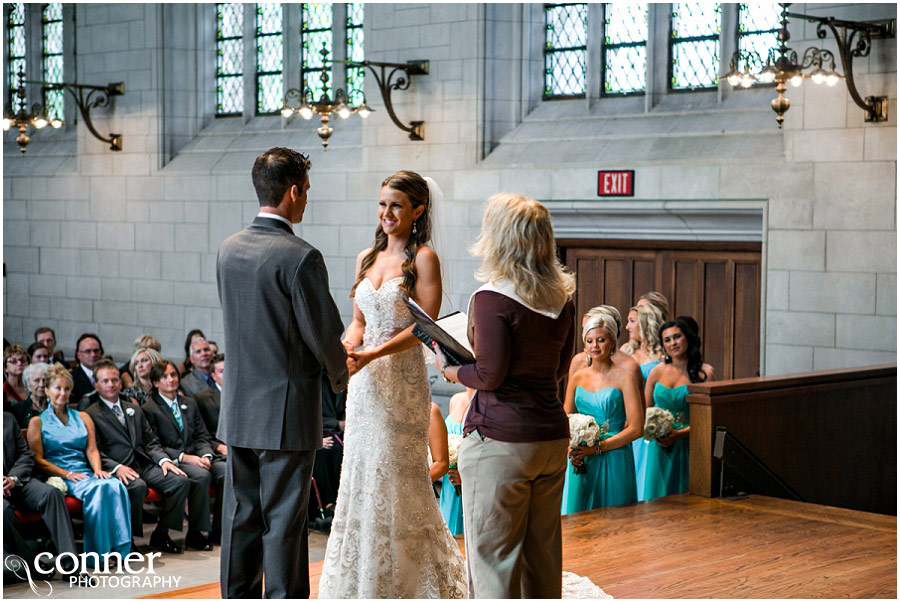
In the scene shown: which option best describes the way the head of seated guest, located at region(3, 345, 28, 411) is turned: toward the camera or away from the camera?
toward the camera

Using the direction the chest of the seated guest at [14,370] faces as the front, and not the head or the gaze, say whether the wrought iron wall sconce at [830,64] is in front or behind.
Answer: in front

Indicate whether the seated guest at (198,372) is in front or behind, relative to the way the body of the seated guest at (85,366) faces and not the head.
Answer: in front

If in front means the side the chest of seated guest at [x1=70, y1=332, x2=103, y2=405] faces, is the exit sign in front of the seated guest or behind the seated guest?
in front

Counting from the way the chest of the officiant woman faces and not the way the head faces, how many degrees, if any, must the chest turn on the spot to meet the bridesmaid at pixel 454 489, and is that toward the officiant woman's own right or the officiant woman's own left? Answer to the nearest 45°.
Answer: approximately 45° to the officiant woman's own right

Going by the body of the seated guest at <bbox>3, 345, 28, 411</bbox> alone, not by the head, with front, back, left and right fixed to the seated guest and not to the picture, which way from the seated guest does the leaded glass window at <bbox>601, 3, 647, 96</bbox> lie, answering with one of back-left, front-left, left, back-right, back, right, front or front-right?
front-left

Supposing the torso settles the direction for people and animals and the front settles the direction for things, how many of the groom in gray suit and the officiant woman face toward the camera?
0

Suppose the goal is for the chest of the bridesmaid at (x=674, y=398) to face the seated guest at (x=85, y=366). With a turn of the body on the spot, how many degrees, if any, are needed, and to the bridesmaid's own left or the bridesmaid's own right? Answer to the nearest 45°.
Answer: approximately 90° to the bridesmaid's own right

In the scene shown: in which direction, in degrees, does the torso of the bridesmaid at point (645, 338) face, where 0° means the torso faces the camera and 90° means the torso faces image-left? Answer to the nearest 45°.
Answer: approximately 45°

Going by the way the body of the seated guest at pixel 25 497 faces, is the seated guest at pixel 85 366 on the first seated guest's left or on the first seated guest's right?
on the first seated guest's left

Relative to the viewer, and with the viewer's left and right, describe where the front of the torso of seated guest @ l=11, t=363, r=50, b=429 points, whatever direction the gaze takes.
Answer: facing the viewer and to the right of the viewer

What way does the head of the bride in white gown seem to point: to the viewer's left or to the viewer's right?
to the viewer's left

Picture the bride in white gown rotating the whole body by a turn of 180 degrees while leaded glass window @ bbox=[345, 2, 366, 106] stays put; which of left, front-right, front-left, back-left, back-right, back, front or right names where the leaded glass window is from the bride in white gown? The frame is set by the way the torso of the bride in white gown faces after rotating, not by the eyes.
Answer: front-left

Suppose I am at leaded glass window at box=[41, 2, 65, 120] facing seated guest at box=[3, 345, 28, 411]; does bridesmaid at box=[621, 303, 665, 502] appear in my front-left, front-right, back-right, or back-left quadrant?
front-left

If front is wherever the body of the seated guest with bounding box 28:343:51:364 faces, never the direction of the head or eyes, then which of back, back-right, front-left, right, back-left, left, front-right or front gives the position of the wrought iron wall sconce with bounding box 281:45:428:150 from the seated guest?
front-left

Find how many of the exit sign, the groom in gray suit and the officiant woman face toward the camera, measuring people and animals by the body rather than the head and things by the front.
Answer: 1

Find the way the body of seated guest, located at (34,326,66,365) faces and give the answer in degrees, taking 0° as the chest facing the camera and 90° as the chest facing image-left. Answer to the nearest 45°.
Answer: approximately 315°

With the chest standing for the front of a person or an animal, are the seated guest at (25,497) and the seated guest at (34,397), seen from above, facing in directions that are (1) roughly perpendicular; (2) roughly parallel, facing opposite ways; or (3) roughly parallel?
roughly parallel
